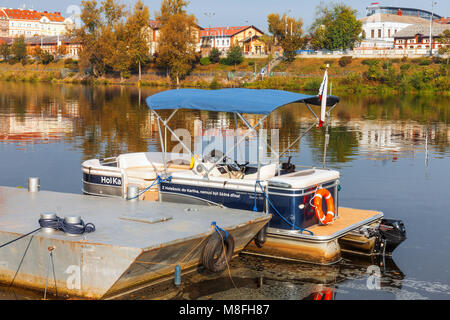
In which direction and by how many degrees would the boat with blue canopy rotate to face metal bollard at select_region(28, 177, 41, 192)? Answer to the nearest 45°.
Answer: approximately 45° to its left

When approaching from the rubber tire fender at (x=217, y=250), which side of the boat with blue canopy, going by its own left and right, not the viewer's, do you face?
left

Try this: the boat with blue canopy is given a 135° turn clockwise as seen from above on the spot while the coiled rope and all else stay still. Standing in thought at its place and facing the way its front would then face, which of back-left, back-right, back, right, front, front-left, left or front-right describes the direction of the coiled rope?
back-right

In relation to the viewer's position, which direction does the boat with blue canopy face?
facing away from the viewer and to the left of the viewer

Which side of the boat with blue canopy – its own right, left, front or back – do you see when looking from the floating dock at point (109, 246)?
left
